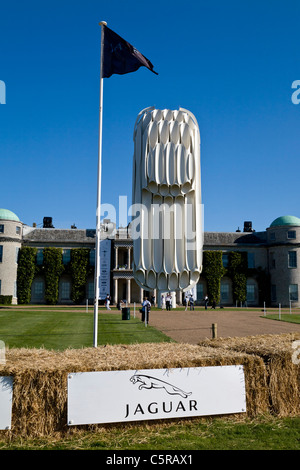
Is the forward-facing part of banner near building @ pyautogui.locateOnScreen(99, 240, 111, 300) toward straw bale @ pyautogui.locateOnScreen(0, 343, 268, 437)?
yes

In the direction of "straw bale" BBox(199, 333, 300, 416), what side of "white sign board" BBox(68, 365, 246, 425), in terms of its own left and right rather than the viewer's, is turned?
left

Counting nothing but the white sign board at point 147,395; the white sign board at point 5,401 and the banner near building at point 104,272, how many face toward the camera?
3

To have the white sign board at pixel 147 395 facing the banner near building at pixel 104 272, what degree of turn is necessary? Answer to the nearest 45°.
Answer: approximately 180°

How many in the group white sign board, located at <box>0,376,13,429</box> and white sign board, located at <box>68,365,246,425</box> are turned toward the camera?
2

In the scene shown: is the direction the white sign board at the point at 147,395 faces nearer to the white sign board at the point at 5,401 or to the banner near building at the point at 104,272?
the white sign board

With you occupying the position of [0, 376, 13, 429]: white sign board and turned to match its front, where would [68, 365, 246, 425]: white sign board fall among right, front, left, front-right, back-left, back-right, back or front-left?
left

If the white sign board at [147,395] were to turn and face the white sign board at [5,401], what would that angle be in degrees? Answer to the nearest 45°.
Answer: approximately 90° to its right

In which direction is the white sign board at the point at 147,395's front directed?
toward the camera

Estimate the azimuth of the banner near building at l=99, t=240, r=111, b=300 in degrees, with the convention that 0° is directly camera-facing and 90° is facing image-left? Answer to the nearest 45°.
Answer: approximately 0°

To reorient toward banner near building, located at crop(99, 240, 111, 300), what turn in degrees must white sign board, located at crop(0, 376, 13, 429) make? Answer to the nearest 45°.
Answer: approximately 180°
